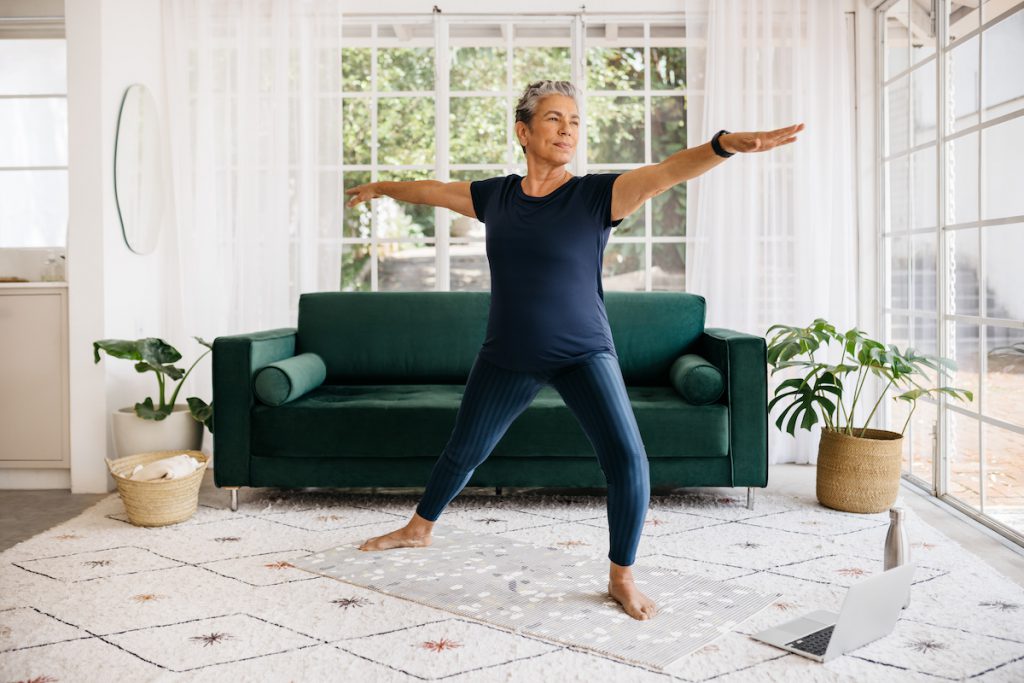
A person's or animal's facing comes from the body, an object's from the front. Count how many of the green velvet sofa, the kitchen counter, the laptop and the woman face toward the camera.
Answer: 3

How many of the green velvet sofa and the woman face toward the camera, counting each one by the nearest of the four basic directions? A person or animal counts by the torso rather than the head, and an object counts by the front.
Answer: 2

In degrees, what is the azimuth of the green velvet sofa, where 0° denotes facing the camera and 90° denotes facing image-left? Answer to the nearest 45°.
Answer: approximately 0°

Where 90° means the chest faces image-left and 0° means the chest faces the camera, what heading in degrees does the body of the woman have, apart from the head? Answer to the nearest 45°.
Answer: approximately 0°

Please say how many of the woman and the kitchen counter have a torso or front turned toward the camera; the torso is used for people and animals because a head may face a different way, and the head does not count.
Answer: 2

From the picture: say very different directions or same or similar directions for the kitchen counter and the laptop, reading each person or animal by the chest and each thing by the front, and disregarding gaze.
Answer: very different directions

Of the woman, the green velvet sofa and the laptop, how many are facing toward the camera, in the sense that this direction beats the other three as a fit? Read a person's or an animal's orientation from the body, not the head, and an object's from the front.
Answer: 2

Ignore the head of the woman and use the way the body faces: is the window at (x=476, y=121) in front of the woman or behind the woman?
behind

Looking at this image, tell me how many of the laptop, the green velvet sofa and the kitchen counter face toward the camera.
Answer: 2
